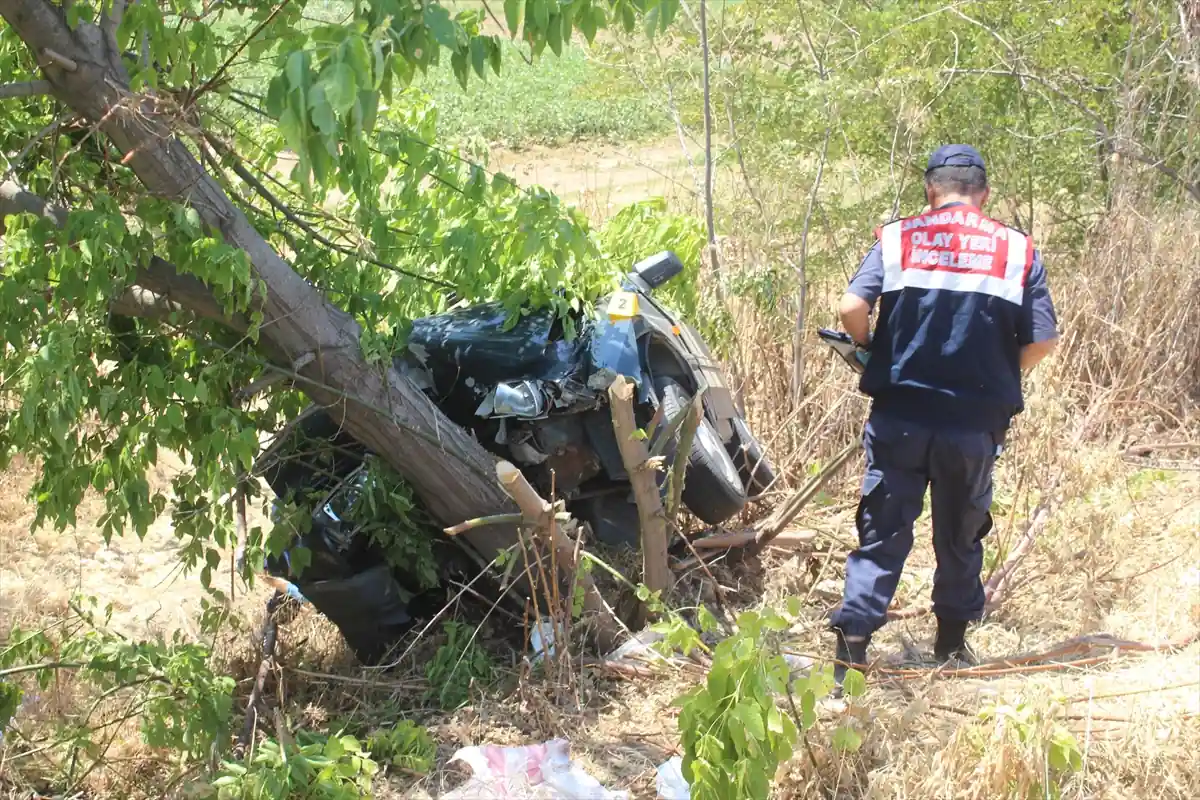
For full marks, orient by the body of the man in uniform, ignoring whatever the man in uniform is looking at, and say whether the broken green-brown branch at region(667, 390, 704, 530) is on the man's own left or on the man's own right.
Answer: on the man's own left

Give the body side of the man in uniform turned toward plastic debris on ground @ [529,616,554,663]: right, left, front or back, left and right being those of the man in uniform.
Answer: left

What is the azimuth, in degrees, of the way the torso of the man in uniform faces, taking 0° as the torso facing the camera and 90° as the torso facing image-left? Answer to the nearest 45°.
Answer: approximately 180°

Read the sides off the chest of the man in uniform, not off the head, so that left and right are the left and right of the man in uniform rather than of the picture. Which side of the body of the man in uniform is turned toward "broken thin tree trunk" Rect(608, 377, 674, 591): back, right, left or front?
left

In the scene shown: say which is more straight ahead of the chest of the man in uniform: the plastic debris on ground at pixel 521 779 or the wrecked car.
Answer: the wrecked car

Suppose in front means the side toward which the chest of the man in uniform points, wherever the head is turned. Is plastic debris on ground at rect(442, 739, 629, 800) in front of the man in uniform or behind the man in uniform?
behind

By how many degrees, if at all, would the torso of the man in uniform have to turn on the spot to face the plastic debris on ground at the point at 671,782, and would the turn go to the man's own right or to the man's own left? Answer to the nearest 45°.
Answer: approximately 135° to the man's own left

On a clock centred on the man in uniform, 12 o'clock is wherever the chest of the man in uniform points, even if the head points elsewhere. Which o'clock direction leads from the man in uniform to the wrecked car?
The wrecked car is roughly at 9 o'clock from the man in uniform.

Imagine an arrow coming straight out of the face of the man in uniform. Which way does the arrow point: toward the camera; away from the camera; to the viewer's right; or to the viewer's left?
away from the camera

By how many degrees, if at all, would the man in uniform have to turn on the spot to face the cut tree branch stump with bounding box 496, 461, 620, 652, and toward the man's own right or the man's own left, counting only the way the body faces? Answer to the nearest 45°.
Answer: approximately 135° to the man's own left
